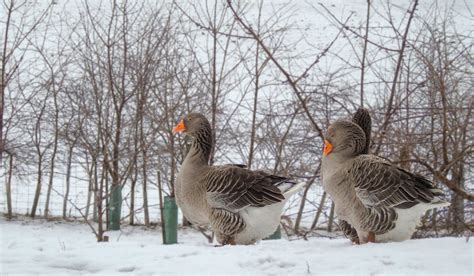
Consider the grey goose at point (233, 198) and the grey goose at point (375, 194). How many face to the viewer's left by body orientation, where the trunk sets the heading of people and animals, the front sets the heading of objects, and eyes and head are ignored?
2

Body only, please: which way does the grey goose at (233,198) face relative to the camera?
to the viewer's left

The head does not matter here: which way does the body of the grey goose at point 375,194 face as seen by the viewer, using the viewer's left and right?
facing to the left of the viewer

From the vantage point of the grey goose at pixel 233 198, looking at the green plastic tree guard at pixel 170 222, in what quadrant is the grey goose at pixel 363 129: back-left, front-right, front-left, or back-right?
back-right

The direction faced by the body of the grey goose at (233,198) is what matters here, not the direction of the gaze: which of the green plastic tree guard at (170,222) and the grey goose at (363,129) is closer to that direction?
the green plastic tree guard

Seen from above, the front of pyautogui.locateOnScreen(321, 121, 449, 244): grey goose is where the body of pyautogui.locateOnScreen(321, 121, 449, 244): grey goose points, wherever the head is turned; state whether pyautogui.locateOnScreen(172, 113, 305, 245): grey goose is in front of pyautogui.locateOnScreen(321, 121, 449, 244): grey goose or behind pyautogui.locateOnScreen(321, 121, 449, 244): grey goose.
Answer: in front

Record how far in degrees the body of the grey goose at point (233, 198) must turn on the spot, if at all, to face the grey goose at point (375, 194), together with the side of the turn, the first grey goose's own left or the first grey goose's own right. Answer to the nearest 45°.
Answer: approximately 135° to the first grey goose's own left

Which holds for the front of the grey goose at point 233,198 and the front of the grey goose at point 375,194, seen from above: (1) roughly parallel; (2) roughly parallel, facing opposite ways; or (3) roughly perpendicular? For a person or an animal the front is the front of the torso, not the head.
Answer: roughly parallel

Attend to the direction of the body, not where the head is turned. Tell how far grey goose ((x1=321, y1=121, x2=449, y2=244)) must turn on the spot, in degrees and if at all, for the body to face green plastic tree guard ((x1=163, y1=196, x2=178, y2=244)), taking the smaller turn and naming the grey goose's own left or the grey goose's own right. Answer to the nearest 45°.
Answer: approximately 45° to the grey goose's own right

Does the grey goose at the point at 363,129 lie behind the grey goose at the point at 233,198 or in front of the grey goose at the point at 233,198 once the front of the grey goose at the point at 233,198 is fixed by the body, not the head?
behind
